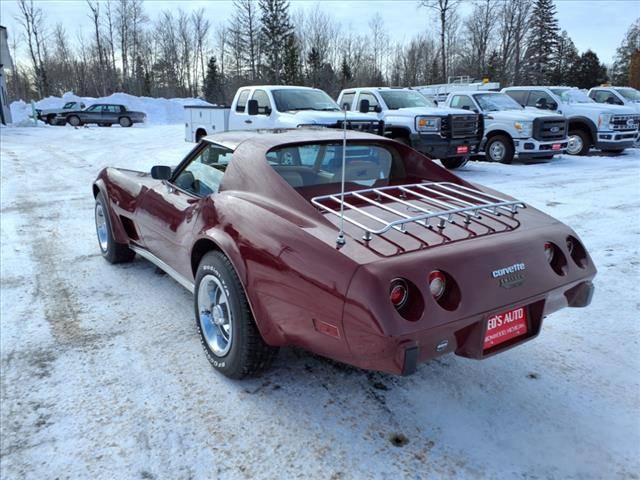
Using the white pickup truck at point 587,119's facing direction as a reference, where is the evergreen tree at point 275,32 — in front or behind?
behind

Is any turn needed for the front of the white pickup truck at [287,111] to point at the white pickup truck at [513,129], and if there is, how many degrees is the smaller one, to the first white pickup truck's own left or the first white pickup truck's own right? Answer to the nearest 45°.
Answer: approximately 45° to the first white pickup truck's own left

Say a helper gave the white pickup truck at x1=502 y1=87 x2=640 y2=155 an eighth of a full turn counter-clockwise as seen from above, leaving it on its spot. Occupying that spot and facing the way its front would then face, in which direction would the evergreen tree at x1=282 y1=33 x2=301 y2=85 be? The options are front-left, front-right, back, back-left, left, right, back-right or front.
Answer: back-left

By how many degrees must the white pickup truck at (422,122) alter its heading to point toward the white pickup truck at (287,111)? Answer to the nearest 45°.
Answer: approximately 135° to its right

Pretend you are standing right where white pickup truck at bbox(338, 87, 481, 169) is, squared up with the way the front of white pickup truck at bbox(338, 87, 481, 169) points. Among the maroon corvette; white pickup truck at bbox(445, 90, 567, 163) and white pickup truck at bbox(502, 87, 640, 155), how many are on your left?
2

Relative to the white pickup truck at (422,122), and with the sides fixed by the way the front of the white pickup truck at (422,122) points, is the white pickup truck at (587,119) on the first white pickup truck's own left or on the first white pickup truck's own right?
on the first white pickup truck's own left

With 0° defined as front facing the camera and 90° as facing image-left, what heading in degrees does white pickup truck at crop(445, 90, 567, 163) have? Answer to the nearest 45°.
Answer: approximately 315°

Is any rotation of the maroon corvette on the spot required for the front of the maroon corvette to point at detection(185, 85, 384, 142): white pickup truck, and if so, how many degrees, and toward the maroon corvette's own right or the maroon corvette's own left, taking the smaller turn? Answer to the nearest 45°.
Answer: approximately 45° to the maroon corvette's own right

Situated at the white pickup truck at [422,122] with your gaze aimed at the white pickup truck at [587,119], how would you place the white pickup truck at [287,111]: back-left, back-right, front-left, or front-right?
back-left

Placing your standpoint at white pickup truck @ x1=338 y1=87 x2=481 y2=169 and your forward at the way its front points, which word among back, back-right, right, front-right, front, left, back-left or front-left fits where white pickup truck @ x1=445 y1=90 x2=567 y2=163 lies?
left

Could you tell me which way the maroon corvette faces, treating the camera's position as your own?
facing away from the viewer and to the left of the viewer

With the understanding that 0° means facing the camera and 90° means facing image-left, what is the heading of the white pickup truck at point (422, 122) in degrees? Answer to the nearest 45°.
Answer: approximately 315°

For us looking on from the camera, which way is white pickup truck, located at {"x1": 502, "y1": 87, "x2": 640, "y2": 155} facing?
facing the viewer and to the right of the viewer

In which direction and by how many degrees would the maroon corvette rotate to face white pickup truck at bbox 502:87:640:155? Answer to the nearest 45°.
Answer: approximately 90° to its right
